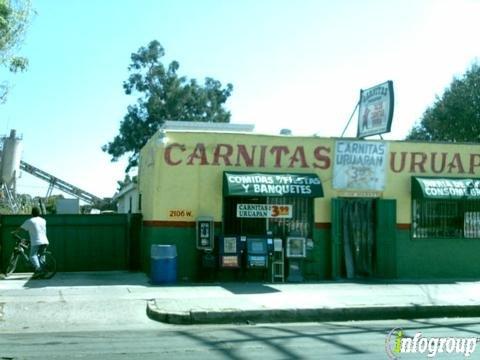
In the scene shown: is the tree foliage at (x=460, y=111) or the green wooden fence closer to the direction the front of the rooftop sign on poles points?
the green wooden fence

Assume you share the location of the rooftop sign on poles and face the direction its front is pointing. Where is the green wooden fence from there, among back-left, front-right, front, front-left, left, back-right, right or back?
front-right

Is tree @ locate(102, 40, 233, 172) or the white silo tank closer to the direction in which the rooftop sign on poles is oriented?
the white silo tank

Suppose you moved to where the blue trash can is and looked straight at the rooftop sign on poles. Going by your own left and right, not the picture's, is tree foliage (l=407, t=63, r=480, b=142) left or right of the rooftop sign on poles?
left

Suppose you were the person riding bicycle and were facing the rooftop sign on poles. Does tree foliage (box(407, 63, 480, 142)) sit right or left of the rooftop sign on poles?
left

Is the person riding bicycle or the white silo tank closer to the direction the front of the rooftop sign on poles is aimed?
the person riding bicycle

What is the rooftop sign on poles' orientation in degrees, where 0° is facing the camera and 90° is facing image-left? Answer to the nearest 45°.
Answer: approximately 45°

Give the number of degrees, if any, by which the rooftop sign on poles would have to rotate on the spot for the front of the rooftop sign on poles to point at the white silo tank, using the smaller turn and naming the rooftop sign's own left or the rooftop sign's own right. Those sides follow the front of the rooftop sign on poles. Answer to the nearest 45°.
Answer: approximately 45° to the rooftop sign's own right
